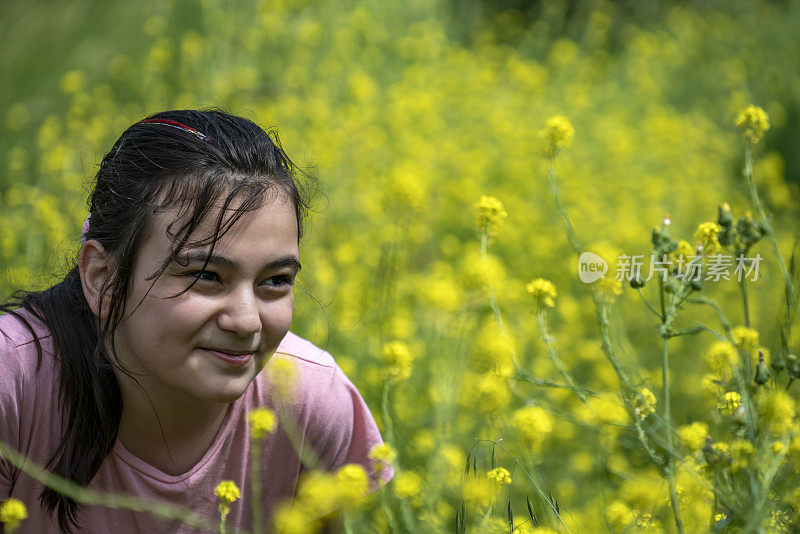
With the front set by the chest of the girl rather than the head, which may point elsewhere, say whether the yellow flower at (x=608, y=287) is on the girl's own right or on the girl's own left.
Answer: on the girl's own left

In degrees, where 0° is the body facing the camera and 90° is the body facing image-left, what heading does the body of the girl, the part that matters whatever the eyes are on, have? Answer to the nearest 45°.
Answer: approximately 315°

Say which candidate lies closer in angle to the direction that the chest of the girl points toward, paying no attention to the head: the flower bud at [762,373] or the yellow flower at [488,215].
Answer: the flower bud

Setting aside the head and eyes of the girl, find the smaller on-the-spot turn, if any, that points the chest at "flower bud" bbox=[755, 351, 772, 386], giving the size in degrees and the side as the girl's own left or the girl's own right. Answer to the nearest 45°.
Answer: approximately 45° to the girl's own left

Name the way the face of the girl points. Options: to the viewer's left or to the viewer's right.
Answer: to the viewer's right

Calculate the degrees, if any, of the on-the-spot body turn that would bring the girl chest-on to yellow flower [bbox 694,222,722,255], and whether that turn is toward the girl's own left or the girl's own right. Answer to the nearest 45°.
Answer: approximately 45° to the girl's own left
